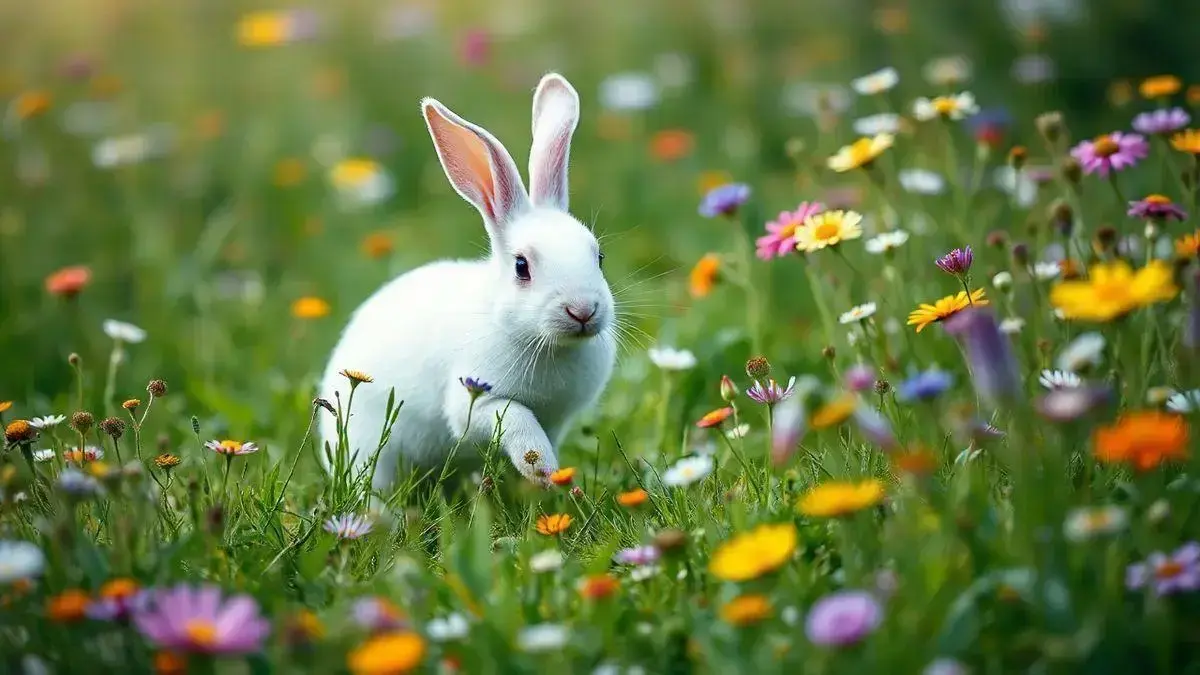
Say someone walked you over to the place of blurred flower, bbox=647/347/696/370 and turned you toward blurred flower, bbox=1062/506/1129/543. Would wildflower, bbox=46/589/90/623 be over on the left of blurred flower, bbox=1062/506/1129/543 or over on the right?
right

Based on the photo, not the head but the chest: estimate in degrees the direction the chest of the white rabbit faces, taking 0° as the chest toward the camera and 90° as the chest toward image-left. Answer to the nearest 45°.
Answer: approximately 315°

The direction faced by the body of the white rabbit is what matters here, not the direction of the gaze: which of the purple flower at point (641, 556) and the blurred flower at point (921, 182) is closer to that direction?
the purple flower

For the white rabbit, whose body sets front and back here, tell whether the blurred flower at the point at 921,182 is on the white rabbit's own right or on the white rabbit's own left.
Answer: on the white rabbit's own left

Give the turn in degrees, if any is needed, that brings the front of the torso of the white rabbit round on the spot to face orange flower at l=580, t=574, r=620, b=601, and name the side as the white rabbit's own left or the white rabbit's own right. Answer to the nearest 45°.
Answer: approximately 45° to the white rabbit's own right

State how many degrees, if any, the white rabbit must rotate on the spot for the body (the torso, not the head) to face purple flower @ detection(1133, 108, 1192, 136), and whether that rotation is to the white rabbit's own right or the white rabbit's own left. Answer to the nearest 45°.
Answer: approximately 45° to the white rabbit's own left

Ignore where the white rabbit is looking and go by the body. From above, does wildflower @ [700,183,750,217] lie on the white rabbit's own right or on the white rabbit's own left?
on the white rabbit's own left

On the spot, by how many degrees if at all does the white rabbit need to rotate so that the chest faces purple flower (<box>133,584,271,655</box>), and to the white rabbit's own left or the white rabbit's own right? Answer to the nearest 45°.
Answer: approximately 45° to the white rabbit's own right

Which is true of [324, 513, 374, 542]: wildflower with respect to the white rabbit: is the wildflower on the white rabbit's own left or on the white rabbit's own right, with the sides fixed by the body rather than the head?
on the white rabbit's own right
